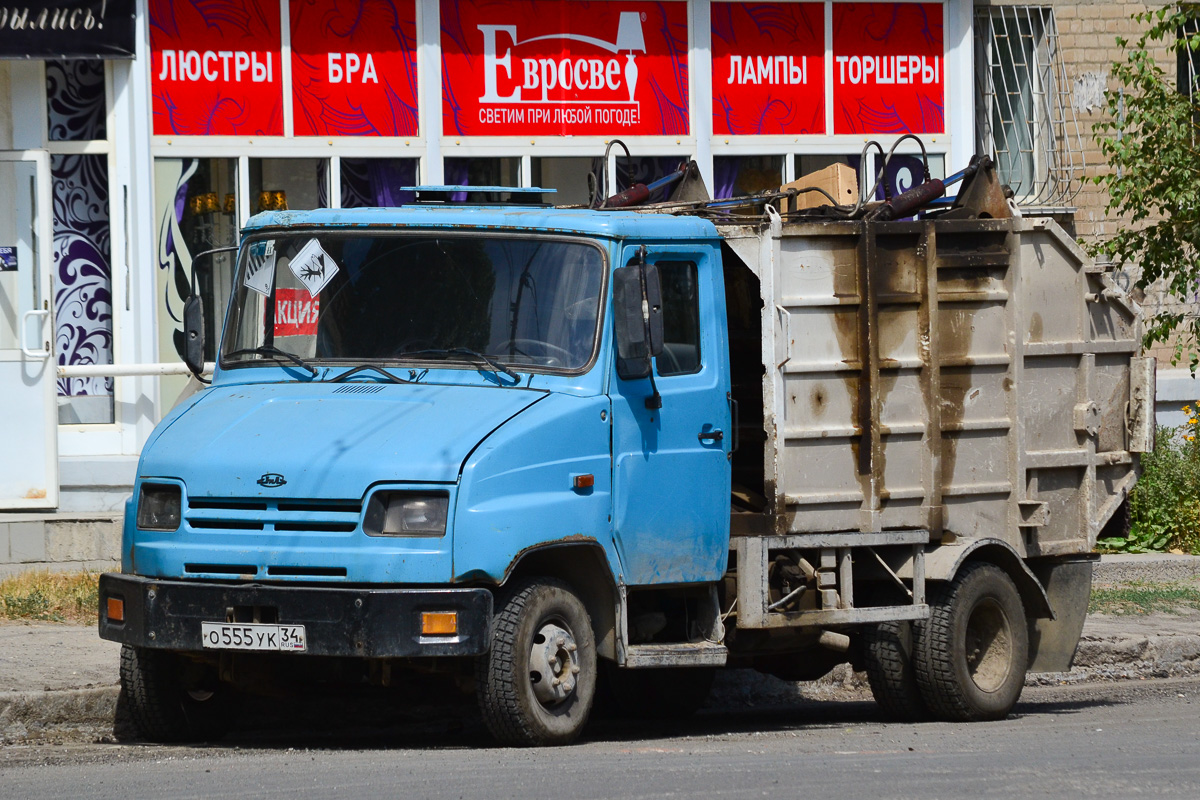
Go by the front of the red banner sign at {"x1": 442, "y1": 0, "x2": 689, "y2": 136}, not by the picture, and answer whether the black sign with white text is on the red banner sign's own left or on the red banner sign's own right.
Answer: on the red banner sign's own right

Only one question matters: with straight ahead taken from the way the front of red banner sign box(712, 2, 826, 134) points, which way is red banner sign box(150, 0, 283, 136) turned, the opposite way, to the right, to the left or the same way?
the same way

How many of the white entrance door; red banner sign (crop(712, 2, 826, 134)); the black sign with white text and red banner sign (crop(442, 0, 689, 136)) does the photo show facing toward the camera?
4

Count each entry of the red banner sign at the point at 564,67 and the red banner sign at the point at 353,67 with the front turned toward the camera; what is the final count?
2

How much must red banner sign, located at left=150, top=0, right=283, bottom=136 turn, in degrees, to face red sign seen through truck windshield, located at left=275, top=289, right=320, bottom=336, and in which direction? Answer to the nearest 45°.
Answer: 0° — it already faces it

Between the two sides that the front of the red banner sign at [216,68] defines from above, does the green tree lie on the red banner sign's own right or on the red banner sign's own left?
on the red banner sign's own left

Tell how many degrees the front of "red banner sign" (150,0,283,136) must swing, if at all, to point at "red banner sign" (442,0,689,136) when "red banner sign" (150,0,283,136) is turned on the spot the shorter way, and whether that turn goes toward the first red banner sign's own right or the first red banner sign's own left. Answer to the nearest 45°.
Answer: approximately 90° to the first red banner sign's own left

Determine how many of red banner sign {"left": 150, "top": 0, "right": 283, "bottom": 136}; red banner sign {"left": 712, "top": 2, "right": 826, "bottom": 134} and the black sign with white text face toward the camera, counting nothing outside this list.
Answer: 3

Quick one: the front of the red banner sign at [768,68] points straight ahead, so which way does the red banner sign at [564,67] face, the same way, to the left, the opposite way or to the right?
the same way

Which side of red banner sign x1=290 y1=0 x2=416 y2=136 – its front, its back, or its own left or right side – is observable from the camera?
front

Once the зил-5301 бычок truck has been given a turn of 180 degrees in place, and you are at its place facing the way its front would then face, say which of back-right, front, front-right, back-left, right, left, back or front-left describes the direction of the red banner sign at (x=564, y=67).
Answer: front-left

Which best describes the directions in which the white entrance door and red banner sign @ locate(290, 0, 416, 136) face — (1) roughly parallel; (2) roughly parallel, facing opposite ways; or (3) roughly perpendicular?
roughly parallel

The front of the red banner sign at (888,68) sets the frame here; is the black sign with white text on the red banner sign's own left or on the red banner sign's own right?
on the red banner sign's own right

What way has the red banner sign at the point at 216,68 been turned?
toward the camera

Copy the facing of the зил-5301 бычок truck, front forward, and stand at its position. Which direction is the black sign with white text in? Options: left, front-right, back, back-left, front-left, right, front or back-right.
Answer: right

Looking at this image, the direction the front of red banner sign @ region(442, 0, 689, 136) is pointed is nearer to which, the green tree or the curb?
the curb
